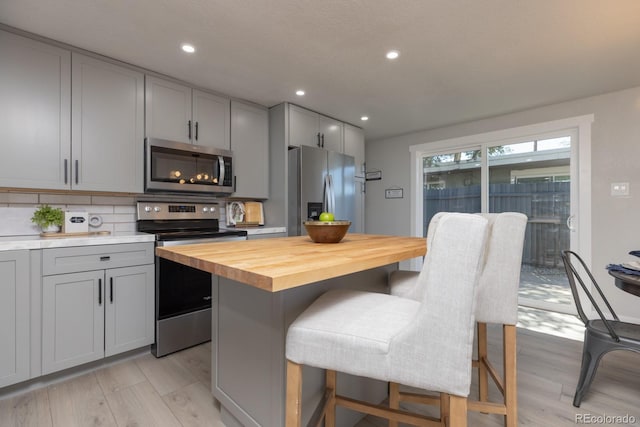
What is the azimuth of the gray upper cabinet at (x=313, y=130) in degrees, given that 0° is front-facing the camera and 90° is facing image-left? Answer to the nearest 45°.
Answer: approximately 315°

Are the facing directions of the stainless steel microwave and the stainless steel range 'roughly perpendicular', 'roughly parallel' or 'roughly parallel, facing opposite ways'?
roughly parallel

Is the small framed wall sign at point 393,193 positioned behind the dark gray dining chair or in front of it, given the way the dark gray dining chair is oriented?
behind

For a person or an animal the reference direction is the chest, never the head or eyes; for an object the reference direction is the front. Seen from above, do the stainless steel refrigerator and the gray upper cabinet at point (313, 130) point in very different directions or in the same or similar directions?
same or similar directions

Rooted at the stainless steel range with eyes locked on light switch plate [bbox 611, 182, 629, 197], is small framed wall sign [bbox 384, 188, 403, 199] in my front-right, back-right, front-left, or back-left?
front-left

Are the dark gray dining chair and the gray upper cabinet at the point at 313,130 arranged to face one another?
no

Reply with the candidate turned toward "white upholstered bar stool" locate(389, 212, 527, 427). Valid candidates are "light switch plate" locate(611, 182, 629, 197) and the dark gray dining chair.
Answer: the light switch plate

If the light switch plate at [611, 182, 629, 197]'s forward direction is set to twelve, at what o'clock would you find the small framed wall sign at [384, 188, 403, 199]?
the small framed wall sign at [384, 188, 403, 199] is roughly at 3 o'clock from the light switch plate at [611, 182, 629, 197].

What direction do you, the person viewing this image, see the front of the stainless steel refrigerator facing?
facing the viewer and to the right of the viewer

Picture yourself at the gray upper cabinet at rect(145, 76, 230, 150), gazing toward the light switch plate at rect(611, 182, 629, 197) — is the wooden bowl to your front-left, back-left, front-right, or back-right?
front-right

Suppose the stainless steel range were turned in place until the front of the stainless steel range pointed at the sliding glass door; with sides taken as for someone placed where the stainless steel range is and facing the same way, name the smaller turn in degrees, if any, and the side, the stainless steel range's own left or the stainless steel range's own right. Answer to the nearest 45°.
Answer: approximately 45° to the stainless steel range's own left

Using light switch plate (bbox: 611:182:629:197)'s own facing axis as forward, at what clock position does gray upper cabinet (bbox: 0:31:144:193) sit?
The gray upper cabinet is roughly at 1 o'clock from the light switch plate.

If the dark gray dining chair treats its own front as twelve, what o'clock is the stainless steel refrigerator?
The stainless steel refrigerator is roughly at 6 o'clock from the dark gray dining chair.
